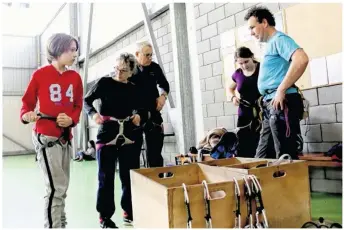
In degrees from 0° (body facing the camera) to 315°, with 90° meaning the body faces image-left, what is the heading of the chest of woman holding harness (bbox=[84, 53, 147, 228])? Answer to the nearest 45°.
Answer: approximately 0°

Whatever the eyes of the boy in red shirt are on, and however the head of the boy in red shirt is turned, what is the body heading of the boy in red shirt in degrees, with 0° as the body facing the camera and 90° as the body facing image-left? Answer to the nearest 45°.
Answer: approximately 315°

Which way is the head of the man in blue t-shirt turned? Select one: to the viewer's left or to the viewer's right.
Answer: to the viewer's left

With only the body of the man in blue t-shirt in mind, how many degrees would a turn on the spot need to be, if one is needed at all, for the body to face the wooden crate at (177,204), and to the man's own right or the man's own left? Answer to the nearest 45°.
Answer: approximately 45° to the man's own left
